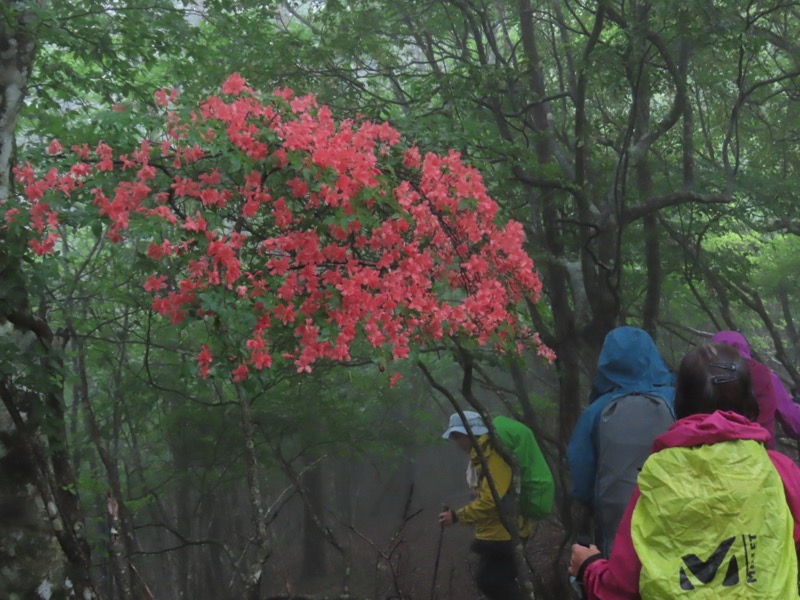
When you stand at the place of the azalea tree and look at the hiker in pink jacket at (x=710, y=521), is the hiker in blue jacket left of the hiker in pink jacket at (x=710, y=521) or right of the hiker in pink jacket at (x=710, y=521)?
left

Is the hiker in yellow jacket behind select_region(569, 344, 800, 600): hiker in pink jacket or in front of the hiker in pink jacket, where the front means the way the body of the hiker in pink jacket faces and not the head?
in front

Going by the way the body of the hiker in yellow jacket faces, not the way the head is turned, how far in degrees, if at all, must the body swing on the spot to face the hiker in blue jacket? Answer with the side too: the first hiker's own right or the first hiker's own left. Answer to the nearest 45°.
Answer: approximately 90° to the first hiker's own left

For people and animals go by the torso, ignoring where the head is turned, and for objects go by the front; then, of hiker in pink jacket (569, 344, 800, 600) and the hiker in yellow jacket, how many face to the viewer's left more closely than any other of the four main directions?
1

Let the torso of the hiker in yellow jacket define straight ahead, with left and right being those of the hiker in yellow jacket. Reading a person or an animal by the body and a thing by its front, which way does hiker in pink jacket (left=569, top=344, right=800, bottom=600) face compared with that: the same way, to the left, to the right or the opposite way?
to the right

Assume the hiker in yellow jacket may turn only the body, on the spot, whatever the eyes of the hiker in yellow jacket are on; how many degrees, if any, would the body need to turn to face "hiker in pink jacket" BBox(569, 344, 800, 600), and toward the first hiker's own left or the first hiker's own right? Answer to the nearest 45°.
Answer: approximately 90° to the first hiker's own left

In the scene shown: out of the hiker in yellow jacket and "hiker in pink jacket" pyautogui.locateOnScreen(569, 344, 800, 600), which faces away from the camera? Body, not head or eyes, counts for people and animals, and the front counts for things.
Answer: the hiker in pink jacket

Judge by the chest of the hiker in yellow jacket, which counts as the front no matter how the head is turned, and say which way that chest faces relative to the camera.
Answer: to the viewer's left

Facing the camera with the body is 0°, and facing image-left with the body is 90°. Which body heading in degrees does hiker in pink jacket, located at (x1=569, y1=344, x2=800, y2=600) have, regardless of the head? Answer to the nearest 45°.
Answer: approximately 180°

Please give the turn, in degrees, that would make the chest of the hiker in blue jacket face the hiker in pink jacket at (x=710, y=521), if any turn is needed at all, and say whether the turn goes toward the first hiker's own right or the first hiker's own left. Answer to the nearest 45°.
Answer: approximately 135° to the first hiker's own left

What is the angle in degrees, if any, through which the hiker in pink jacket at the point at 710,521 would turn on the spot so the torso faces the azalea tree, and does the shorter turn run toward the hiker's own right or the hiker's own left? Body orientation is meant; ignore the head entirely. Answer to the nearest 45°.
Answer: approximately 45° to the hiker's own left

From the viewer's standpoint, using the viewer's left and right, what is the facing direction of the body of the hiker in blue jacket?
facing away from the viewer and to the left of the viewer
